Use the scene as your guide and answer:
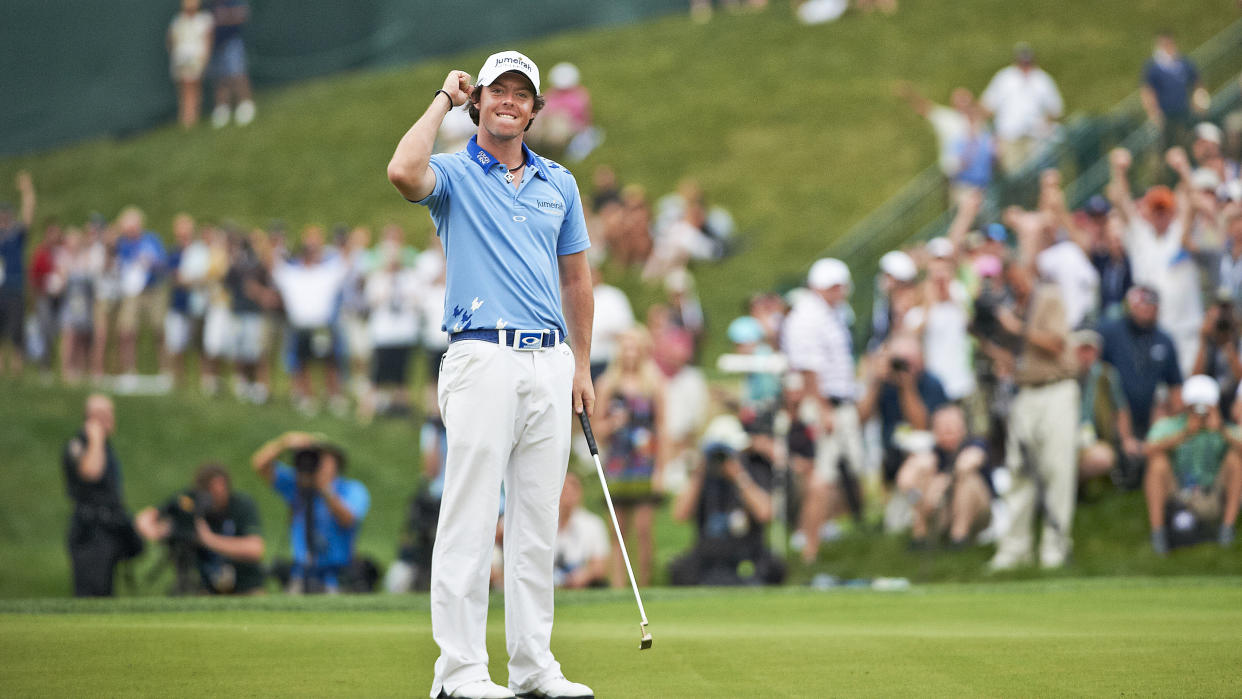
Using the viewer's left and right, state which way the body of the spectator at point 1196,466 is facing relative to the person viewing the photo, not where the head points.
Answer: facing the viewer

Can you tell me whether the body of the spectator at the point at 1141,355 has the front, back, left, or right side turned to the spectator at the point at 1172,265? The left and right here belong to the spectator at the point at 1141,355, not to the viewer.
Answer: back

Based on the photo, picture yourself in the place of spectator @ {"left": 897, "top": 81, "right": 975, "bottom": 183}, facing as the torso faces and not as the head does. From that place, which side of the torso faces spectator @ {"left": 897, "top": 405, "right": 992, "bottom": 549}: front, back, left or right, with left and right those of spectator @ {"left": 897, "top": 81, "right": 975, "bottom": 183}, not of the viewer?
front

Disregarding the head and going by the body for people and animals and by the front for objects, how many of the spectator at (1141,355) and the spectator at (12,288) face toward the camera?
2

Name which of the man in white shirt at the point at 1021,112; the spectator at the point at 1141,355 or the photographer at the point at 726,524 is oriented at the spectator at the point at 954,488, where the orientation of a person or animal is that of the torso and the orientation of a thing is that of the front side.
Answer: the man in white shirt

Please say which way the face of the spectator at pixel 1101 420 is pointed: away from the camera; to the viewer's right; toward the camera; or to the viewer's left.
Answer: toward the camera

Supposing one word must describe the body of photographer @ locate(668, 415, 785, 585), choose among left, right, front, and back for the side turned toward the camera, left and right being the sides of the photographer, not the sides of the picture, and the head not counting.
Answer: front

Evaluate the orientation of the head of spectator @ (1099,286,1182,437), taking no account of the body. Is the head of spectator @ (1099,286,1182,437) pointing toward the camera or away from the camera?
toward the camera

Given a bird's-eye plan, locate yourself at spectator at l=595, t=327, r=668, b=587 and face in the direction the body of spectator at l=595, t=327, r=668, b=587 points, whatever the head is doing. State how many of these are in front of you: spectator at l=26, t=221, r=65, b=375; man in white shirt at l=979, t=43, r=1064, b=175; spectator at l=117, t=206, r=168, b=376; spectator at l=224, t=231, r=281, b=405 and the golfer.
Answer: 1

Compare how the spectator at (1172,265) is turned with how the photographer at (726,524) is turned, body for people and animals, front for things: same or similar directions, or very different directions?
same or similar directions

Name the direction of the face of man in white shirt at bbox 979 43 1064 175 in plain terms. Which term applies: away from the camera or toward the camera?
toward the camera

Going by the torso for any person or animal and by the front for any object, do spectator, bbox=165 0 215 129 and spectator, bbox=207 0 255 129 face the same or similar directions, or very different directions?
same or similar directions

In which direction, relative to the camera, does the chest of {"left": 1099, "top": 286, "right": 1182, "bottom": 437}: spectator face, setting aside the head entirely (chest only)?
toward the camera

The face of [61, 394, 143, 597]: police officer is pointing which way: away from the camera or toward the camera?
toward the camera

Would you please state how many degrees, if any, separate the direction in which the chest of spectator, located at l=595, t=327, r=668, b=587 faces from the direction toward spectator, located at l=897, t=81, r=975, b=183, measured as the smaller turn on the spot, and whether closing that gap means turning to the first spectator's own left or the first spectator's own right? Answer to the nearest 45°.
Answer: approximately 135° to the first spectator's own left

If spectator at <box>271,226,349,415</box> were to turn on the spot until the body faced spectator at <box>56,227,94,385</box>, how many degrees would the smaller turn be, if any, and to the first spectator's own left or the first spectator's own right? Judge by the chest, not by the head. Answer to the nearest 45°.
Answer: approximately 135° to the first spectator's own right

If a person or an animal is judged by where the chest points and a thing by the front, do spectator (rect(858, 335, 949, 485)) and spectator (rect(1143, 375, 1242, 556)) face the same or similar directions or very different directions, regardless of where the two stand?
same or similar directions
